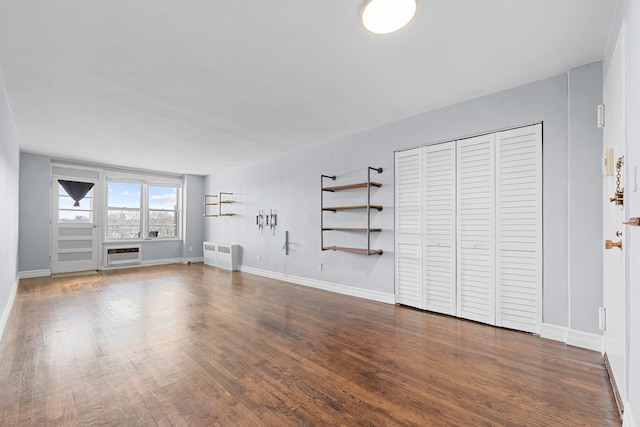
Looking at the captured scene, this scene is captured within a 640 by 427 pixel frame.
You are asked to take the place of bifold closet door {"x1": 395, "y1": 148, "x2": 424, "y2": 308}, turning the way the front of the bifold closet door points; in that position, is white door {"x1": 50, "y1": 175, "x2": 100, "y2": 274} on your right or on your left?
on your right

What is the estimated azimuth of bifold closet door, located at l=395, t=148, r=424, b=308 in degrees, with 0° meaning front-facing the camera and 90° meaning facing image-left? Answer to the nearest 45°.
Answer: approximately 45°

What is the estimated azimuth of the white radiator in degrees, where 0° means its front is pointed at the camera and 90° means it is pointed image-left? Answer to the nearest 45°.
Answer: approximately 45°

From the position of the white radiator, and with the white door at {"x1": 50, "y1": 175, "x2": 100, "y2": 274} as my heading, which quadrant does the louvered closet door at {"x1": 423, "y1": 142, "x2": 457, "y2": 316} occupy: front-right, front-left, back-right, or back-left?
back-left

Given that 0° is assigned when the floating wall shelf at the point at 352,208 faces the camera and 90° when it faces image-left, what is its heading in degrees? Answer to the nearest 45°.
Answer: approximately 45°

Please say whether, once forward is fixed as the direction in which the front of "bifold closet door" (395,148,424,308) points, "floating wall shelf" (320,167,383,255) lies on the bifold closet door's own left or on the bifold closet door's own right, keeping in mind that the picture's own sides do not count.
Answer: on the bifold closet door's own right
